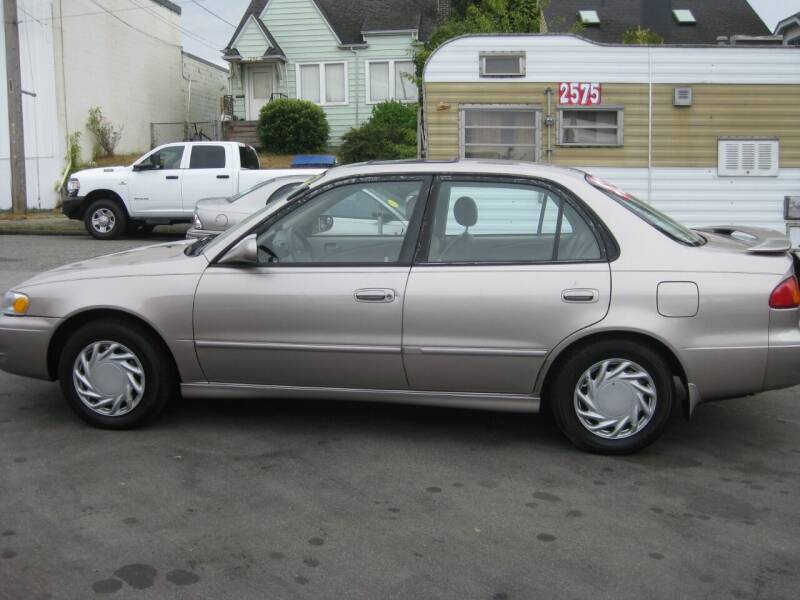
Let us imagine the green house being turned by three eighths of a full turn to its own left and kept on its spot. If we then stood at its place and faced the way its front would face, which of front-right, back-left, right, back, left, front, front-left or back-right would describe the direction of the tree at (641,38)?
right

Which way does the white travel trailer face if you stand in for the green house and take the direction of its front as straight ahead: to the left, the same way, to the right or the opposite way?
to the right

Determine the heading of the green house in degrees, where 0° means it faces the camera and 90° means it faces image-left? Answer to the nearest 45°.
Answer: approximately 0°

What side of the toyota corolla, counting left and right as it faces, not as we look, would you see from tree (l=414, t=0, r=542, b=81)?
right

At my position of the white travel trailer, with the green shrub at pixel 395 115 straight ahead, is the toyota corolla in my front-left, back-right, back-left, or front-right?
back-left

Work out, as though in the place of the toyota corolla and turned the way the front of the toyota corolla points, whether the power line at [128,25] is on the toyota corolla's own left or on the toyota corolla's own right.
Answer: on the toyota corolla's own right

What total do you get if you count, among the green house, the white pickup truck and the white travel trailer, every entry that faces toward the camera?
1

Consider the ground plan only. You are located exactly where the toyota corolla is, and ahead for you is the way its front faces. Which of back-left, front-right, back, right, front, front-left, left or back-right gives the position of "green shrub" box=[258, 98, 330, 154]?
right

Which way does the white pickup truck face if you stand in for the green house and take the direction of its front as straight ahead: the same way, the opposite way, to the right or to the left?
to the right

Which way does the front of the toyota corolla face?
to the viewer's left

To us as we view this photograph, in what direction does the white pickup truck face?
facing to the left of the viewer

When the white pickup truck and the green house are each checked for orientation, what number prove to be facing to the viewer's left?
1

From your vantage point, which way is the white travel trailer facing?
to the viewer's left
